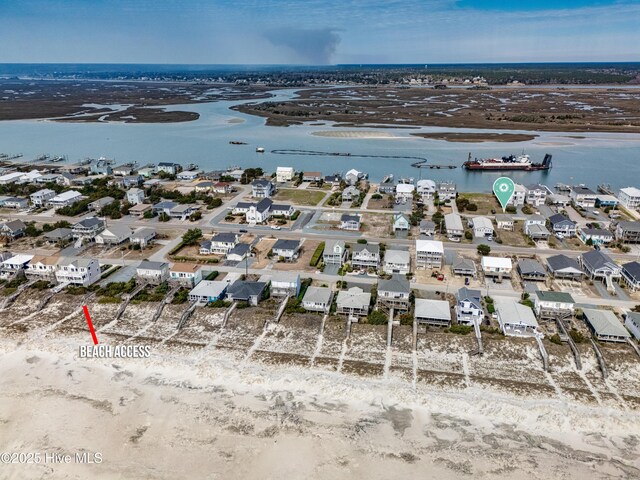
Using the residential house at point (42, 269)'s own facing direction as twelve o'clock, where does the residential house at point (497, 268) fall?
the residential house at point (497, 268) is roughly at 10 o'clock from the residential house at point (42, 269).

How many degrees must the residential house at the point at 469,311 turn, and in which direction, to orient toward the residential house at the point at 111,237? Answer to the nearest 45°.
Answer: approximately 90° to its right

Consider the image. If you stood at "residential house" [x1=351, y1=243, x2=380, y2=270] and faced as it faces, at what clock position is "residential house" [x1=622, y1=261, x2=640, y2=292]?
"residential house" [x1=622, y1=261, x2=640, y2=292] is roughly at 9 o'clock from "residential house" [x1=351, y1=243, x2=380, y2=270].

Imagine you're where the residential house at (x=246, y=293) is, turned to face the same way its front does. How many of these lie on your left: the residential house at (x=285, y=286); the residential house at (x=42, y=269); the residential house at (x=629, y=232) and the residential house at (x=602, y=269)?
3

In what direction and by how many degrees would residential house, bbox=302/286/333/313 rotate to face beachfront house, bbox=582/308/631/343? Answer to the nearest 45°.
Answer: approximately 90° to its left

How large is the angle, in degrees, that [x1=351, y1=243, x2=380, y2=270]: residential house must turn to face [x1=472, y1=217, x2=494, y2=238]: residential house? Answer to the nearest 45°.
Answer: approximately 135° to its left

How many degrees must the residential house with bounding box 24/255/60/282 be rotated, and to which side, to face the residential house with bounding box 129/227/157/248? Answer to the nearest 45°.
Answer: approximately 135° to its left

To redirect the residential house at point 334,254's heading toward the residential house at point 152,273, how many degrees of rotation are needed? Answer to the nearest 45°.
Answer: approximately 90° to its right

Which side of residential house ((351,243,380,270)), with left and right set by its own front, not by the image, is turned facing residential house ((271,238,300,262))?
right

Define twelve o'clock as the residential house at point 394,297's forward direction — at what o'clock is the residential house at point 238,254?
the residential house at point 238,254 is roughly at 10 o'clock from the residential house at point 394,297.
